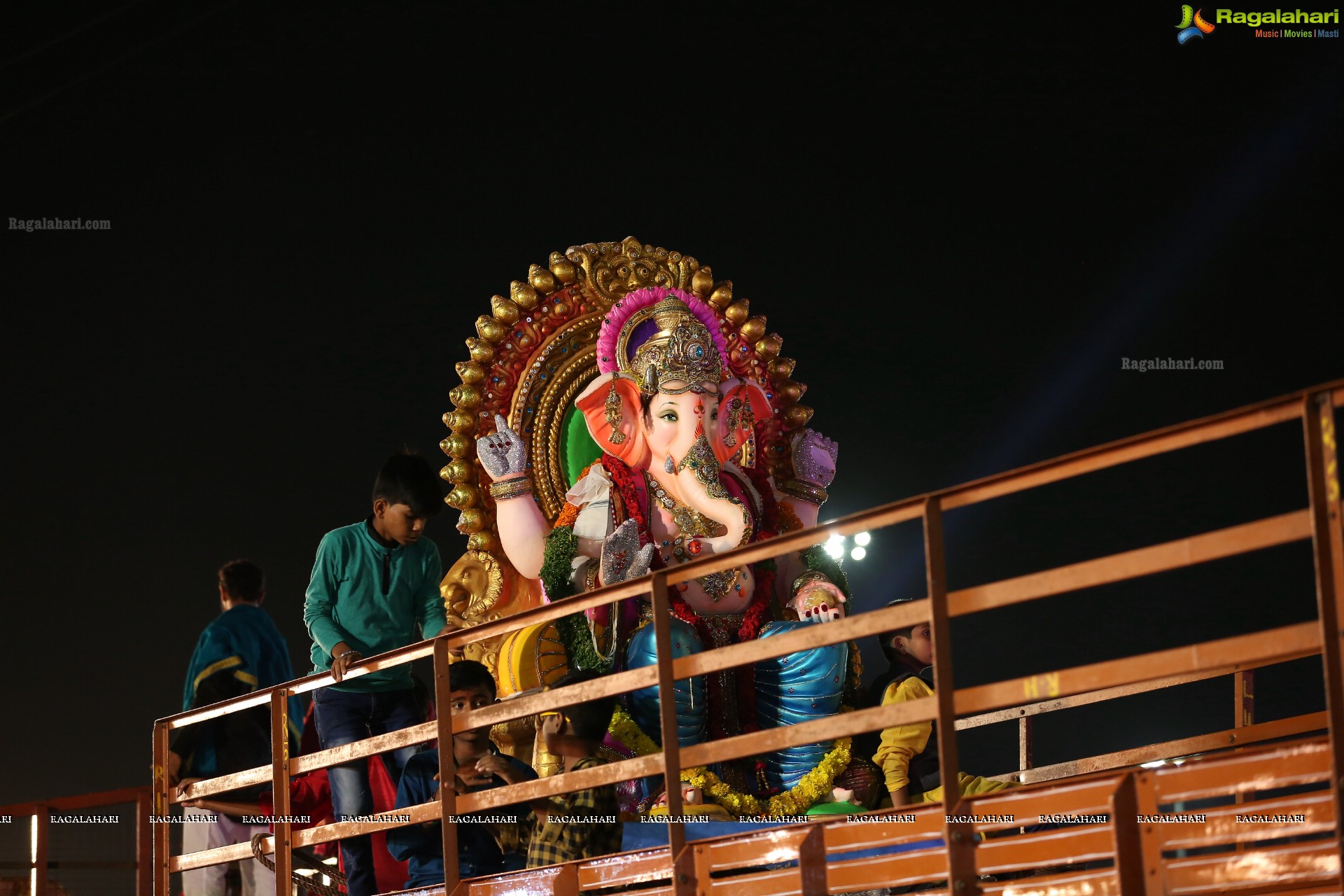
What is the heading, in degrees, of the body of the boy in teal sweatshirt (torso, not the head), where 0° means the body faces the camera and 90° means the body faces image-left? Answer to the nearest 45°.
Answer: approximately 315°

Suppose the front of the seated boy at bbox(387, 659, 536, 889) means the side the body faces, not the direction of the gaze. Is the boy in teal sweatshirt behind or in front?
behind

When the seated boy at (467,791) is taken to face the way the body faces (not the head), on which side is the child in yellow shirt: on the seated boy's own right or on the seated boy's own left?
on the seated boy's own left

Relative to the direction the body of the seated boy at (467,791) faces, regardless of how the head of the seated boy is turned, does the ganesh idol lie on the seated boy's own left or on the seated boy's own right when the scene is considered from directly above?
on the seated boy's own left

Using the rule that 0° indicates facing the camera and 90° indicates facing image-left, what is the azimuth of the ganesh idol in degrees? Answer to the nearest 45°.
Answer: approximately 315°

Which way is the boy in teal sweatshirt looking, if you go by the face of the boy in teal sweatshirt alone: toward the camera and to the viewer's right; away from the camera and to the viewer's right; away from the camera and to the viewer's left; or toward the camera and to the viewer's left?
toward the camera and to the viewer's right

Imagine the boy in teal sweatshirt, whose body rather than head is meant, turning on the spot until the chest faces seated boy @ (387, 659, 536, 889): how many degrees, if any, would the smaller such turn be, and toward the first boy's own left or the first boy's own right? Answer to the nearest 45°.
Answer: approximately 45° to the first boy's own left

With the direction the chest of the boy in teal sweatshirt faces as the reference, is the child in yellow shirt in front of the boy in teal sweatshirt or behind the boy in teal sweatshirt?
in front

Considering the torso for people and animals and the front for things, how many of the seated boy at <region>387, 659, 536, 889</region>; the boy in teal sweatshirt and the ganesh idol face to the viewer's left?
0

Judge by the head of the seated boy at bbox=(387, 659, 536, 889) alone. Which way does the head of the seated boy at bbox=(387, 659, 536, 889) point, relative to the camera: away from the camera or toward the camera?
toward the camera

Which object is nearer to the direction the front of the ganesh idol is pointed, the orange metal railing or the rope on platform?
the orange metal railing
